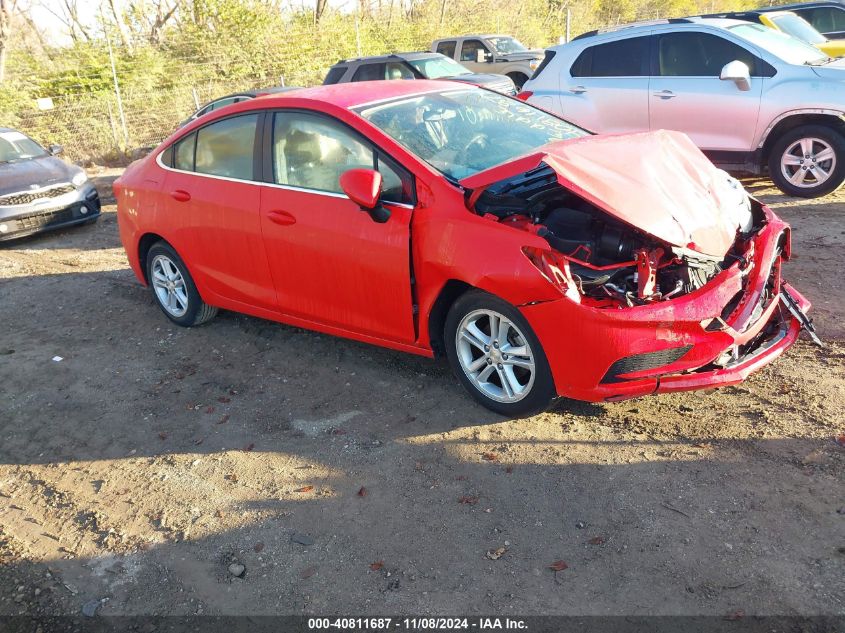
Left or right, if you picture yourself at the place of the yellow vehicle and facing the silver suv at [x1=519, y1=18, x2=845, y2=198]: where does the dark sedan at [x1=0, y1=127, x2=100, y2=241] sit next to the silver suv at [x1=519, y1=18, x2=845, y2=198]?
right

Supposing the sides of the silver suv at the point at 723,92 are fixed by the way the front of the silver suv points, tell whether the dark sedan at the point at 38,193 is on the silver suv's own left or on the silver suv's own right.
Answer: on the silver suv's own right

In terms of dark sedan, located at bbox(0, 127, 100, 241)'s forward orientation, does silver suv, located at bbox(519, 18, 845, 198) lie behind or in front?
in front

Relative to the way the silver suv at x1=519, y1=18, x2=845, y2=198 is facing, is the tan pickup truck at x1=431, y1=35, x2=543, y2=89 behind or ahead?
behind

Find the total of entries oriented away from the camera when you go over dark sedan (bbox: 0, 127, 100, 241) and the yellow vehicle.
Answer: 0

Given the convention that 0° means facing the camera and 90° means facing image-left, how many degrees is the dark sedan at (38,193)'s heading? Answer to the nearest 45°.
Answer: approximately 315°

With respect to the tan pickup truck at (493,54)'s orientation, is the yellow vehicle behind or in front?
in front

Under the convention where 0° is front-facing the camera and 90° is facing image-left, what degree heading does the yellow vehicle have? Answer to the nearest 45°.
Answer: approximately 315°

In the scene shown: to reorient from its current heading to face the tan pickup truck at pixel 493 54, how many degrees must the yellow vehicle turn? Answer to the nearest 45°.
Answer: approximately 180°

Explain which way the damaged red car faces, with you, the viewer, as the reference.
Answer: facing the viewer and to the right of the viewer

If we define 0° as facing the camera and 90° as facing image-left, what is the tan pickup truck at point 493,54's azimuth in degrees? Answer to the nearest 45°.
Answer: approximately 315°

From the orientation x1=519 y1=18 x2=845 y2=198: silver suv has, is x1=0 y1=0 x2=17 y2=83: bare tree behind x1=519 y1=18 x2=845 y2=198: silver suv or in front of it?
behind
